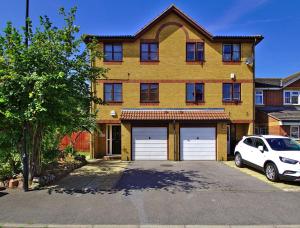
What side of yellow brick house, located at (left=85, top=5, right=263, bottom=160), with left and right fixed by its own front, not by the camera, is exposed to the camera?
front

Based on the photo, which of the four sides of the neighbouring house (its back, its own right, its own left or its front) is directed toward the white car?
front

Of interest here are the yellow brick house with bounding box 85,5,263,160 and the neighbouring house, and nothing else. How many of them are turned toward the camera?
2

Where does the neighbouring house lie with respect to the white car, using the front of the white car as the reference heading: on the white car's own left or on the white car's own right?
on the white car's own left

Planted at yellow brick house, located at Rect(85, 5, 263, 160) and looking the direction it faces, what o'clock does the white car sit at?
The white car is roughly at 11 o'clock from the yellow brick house.

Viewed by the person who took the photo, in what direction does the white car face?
facing the viewer and to the right of the viewer

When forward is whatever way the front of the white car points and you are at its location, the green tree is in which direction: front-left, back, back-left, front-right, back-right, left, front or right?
right

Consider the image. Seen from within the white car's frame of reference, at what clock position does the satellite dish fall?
The satellite dish is roughly at 7 o'clock from the white car.

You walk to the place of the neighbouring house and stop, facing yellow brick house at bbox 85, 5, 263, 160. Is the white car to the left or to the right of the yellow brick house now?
left

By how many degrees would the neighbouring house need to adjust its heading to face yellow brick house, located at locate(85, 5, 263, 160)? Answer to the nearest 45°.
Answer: approximately 45° to its right

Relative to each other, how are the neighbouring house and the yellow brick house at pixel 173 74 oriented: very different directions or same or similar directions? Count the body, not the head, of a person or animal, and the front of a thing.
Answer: same or similar directions

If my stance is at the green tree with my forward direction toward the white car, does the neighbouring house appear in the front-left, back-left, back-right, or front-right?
front-left

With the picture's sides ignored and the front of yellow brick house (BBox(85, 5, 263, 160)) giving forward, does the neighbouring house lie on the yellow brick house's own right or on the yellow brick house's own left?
on the yellow brick house's own left

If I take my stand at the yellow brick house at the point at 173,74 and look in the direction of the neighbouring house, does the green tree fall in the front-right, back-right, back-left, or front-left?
back-right
